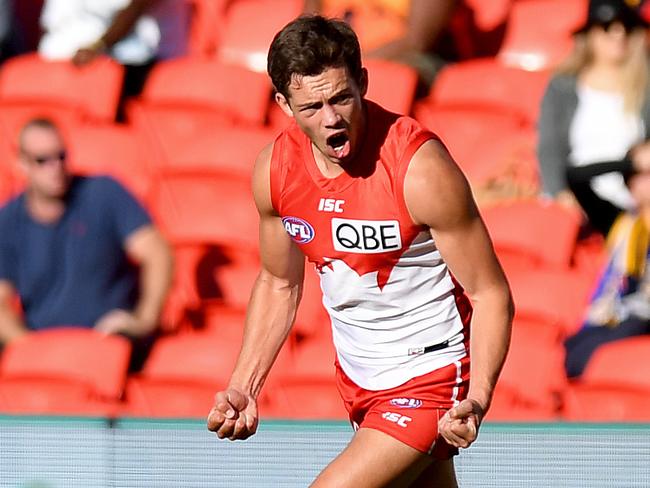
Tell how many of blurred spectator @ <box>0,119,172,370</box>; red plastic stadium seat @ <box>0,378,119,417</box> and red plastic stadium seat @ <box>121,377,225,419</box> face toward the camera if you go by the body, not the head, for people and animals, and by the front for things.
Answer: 3

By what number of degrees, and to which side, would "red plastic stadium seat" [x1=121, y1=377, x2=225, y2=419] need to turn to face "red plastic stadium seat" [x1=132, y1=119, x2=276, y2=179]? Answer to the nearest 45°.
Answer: approximately 180°

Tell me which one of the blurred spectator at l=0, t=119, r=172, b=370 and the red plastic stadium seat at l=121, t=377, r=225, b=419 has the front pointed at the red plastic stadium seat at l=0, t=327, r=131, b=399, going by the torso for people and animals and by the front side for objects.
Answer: the blurred spectator

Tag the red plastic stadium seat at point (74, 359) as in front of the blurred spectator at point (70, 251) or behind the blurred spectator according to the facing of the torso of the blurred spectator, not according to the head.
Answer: in front

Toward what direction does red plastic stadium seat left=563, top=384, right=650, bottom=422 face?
toward the camera

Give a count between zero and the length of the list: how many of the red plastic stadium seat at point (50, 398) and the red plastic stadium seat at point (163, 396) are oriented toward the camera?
2

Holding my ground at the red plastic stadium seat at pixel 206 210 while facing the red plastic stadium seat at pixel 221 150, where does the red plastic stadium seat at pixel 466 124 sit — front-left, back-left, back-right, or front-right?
front-right

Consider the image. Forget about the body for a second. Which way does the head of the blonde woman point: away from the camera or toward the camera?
toward the camera

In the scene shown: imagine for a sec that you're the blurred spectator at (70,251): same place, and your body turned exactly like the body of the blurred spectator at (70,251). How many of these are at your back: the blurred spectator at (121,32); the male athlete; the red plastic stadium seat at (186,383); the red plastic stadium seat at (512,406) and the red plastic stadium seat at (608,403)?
1

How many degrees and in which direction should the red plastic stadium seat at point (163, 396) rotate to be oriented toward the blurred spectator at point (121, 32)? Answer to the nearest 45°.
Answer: approximately 180°

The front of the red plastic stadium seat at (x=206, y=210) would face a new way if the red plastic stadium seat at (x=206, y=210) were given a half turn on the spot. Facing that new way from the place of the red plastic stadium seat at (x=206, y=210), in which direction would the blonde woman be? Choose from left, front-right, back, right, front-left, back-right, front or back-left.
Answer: right

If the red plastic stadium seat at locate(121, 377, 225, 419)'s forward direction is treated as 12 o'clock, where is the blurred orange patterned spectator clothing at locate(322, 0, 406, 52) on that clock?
the blurred orange patterned spectator clothing at locate(322, 0, 406, 52) is roughly at 7 o'clock from the red plastic stadium seat at locate(121, 377, 225, 419).

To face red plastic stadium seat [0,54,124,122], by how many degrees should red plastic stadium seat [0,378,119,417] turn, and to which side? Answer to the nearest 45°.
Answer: approximately 180°

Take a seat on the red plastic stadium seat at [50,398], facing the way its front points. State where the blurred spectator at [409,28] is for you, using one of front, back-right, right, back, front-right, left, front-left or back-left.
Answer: back-left

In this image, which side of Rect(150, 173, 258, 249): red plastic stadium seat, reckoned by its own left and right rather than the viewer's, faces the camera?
front

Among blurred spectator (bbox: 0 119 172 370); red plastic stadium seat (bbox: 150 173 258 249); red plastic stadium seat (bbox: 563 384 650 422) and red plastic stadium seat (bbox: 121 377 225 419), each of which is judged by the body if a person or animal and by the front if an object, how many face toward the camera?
4

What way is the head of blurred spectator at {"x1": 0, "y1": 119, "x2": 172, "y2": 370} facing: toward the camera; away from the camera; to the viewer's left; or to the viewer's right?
toward the camera

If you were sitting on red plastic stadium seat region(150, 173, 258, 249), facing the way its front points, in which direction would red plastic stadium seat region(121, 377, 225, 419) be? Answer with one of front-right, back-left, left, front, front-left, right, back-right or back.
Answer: front
